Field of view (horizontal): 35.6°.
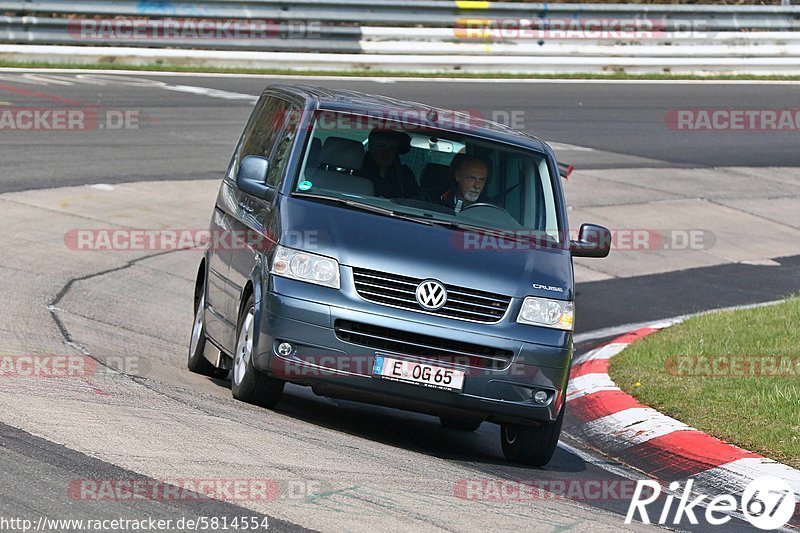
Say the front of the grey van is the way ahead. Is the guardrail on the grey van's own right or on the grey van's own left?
on the grey van's own left

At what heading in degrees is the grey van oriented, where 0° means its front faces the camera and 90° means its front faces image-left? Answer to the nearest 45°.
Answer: approximately 315°
